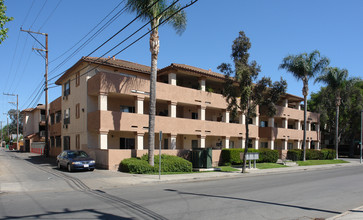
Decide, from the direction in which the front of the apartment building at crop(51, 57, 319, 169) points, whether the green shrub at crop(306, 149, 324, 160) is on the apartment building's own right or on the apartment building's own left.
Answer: on the apartment building's own left

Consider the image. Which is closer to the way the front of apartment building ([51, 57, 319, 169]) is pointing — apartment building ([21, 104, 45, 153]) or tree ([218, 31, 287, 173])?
the tree

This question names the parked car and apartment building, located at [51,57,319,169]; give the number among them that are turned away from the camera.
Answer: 0

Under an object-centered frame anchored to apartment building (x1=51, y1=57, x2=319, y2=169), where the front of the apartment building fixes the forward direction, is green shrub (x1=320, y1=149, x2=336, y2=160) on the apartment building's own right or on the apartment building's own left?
on the apartment building's own left
